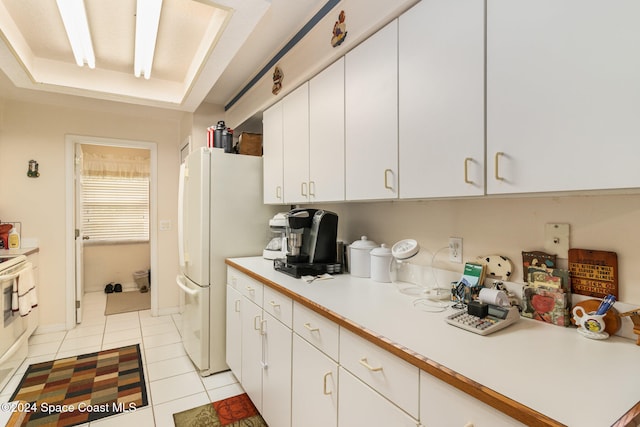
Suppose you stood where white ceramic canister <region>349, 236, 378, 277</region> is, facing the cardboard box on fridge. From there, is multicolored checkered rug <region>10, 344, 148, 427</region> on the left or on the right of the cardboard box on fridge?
left

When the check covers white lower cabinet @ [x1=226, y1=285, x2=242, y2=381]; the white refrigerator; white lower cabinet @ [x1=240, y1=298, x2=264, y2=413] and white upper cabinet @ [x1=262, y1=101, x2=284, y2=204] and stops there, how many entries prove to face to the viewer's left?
4

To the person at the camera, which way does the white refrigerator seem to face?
facing to the left of the viewer

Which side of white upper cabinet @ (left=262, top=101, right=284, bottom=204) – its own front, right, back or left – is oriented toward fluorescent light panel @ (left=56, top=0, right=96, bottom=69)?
front

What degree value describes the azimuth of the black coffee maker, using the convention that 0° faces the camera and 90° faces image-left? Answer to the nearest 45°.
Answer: approximately 45°

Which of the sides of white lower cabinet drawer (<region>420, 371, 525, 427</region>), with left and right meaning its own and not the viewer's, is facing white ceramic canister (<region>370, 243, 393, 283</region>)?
right

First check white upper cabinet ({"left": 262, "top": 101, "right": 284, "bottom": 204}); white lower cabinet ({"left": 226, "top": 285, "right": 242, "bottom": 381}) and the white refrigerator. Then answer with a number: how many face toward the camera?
0

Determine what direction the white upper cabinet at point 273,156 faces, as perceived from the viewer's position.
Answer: facing to the left of the viewer

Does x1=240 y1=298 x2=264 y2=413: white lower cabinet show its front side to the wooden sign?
no

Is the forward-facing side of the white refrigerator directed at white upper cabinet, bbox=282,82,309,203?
no

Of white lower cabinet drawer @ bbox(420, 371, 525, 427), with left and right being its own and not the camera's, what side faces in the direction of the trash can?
right

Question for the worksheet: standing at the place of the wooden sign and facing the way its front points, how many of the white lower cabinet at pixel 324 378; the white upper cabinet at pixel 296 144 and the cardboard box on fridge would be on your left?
0

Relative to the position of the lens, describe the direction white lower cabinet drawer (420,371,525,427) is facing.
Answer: facing the viewer and to the left of the viewer

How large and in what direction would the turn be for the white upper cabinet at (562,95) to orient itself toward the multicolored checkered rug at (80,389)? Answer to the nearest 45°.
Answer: approximately 45° to its right

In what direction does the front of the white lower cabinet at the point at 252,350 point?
to the viewer's left

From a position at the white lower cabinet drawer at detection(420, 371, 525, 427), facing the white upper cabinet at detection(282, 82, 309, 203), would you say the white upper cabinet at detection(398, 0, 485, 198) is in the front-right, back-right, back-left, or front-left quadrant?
front-right
